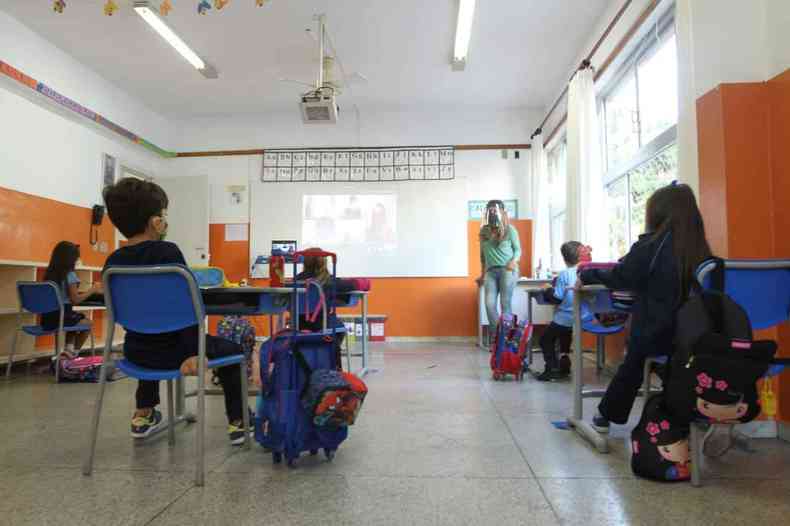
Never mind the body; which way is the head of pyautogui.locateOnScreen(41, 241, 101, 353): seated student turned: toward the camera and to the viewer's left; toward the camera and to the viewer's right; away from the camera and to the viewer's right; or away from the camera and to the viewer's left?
away from the camera and to the viewer's right

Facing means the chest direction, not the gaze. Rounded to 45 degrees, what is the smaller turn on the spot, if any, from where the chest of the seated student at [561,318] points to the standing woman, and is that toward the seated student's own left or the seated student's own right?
approximately 45° to the seated student's own right

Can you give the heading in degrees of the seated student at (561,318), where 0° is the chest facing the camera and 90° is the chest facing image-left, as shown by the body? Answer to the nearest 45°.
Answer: approximately 90°

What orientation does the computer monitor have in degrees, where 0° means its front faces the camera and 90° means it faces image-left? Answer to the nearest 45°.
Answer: approximately 0°

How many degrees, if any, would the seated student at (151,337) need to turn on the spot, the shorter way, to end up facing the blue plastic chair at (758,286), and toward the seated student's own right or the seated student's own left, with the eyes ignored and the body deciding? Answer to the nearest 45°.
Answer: approximately 90° to the seated student's own right

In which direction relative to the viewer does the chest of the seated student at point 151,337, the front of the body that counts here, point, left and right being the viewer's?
facing away from the viewer and to the right of the viewer

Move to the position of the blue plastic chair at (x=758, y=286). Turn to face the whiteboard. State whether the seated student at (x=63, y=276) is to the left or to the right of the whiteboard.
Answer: left

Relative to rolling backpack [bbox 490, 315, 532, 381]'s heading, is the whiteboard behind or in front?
behind

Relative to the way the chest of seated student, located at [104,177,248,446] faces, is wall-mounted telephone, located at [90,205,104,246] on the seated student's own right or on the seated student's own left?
on the seated student's own left
